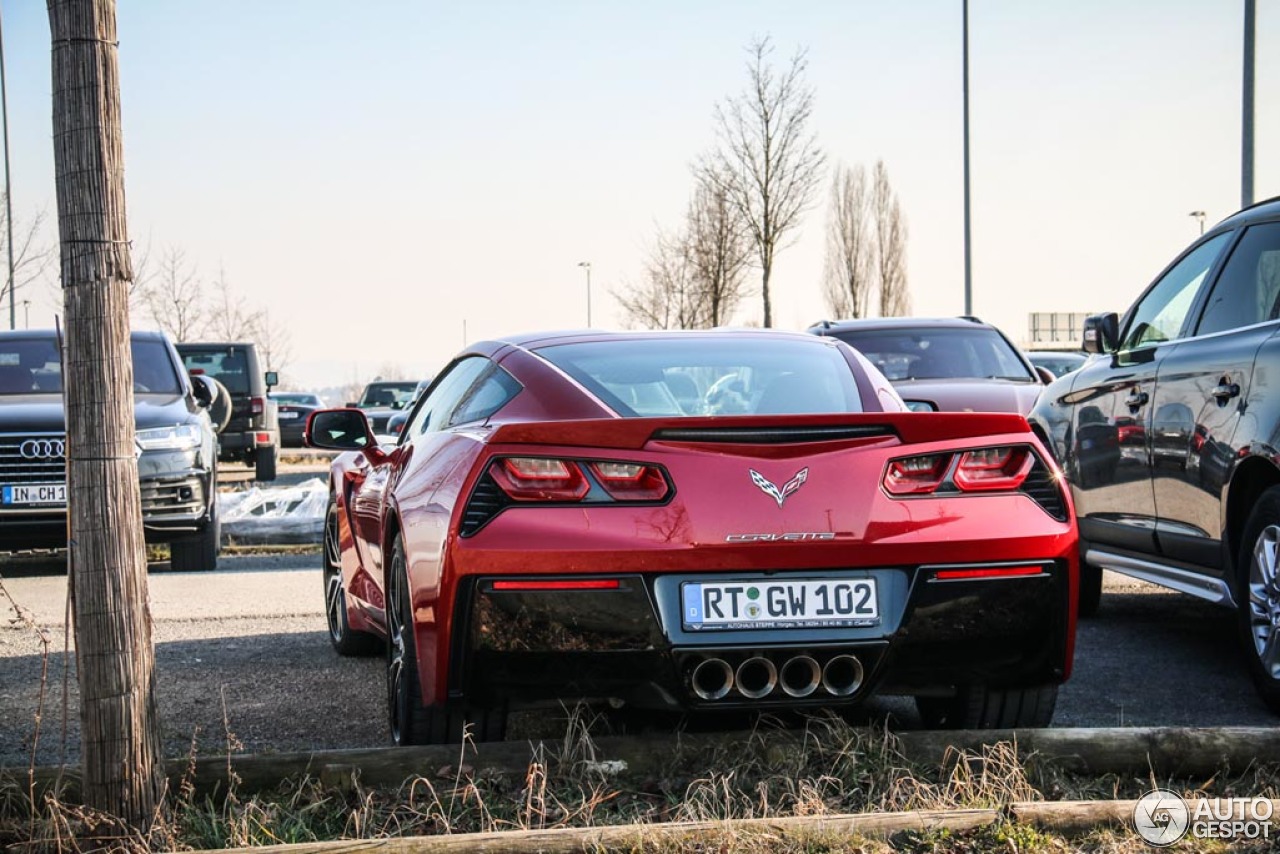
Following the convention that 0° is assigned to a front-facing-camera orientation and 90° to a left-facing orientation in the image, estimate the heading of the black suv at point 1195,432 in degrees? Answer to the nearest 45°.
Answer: approximately 135°

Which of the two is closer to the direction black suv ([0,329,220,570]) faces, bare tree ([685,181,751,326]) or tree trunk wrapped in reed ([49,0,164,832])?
the tree trunk wrapped in reed

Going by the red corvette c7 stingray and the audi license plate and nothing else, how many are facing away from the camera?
1

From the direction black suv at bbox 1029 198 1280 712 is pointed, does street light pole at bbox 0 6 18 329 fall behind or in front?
in front

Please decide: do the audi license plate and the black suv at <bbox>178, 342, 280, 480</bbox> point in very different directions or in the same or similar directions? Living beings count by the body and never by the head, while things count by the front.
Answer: very different directions

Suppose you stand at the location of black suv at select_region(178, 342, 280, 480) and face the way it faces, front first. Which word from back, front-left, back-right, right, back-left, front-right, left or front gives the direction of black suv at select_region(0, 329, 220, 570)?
back

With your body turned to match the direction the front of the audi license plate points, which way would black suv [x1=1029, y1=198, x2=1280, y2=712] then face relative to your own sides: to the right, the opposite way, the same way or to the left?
the opposite way

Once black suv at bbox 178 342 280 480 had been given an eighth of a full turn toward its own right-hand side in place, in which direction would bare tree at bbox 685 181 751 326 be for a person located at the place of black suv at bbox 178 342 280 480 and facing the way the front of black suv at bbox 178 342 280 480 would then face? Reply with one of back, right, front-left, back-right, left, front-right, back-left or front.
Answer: front

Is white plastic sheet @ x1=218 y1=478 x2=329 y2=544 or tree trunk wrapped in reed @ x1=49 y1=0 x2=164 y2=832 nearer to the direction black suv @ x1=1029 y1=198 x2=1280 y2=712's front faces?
the white plastic sheet

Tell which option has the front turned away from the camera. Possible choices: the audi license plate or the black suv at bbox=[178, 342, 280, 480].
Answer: the black suv

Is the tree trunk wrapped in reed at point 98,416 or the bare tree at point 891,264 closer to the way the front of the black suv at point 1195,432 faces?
the bare tree

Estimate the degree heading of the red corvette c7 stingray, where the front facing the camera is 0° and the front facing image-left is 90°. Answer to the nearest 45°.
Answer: approximately 180°

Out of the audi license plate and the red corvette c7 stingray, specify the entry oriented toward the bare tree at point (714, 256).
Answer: the red corvette c7 stingray

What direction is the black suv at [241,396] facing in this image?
away from the camera

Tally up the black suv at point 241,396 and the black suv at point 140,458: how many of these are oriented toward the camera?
1

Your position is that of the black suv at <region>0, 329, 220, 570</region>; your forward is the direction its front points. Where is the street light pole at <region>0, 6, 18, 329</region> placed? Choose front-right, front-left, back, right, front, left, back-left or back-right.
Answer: back

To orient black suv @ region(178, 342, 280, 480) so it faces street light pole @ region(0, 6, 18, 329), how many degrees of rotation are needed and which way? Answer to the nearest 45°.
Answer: approximately 45° to its left

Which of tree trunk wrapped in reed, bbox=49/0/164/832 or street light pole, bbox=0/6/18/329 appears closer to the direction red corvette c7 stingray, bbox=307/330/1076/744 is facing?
the street light pole

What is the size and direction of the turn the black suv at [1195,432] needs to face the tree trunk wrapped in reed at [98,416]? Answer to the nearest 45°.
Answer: approximately 90° to its left

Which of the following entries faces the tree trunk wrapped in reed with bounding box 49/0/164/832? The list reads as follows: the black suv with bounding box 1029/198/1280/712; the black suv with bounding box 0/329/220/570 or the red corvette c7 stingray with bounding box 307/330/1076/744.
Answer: the black suv with bounding box 0/329/220/570

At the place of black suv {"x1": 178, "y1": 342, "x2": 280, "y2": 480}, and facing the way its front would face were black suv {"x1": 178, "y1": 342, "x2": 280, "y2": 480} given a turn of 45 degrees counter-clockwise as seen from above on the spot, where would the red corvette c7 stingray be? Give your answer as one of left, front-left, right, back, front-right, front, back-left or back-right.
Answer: back-left

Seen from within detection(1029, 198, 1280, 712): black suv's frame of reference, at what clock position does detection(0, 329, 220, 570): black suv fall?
detection(0, 329, 220, 570): black suv is roughly at 11 o'clock from detection(1029, 198, 1280, 712): black suv.

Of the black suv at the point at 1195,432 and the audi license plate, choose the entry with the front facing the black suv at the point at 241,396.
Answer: the black suv at the point at 1195,432
